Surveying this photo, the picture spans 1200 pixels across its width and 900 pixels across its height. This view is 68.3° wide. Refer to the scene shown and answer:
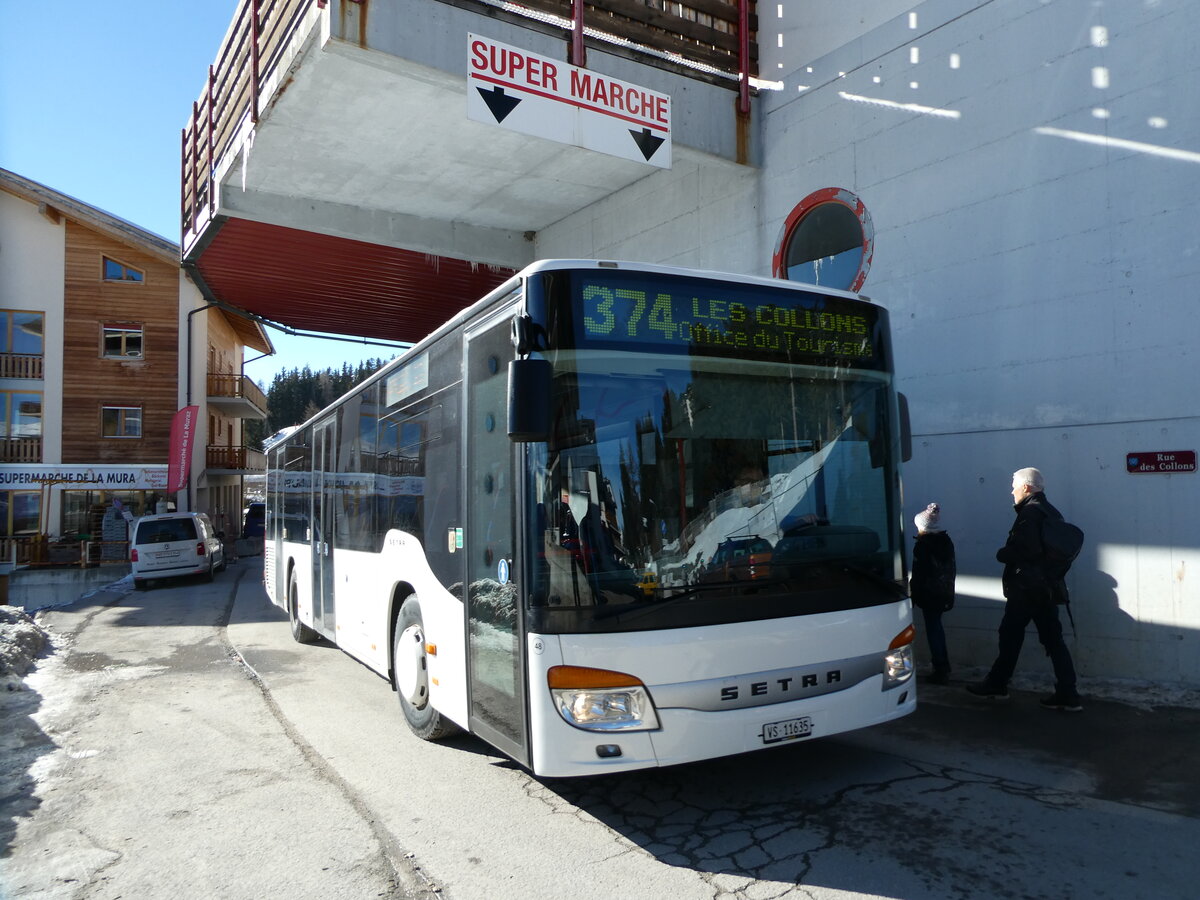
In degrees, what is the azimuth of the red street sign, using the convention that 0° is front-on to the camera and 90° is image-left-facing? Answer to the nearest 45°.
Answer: approximately 0°

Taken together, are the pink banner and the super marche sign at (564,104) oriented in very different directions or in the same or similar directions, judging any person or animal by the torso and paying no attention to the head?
same or similar directions

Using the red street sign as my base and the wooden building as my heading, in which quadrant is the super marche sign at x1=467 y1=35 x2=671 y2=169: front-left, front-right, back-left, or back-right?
front-left

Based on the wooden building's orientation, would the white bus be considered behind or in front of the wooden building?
in front

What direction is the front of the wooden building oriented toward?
toward the camera

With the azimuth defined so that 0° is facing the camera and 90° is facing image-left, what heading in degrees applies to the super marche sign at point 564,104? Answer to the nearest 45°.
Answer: approximately 315°

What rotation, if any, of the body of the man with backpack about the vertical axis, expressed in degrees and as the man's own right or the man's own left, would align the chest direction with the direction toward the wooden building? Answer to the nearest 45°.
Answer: approximately 45° to the man's own right

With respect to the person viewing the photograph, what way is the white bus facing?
facing the viewer and to the right of the viewer

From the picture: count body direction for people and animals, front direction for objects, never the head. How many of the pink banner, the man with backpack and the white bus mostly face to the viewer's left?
1

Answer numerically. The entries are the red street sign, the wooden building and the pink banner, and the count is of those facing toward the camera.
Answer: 3

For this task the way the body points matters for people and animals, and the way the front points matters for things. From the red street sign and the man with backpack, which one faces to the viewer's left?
the man with backpack

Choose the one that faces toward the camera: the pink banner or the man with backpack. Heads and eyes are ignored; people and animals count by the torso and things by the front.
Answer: the pink banner

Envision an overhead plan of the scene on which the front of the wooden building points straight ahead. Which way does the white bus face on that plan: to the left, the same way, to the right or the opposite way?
the same way

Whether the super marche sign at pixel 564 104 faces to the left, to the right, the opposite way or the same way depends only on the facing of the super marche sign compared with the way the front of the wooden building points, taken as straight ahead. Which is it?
the same way
